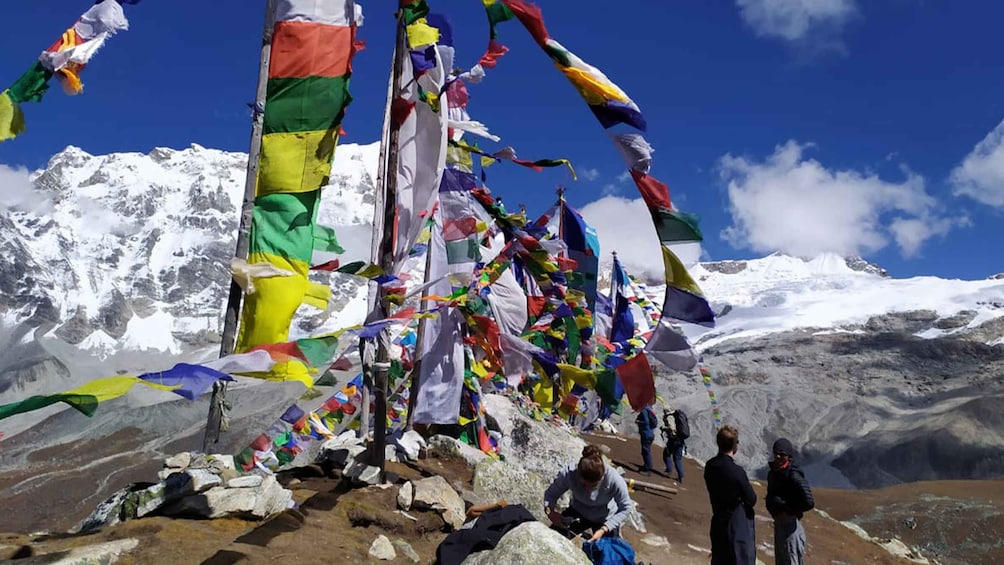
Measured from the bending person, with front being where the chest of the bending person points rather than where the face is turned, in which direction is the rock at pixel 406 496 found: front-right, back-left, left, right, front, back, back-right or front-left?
back-right

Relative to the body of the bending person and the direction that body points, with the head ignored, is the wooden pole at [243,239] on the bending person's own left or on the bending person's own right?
on the bending person's own right

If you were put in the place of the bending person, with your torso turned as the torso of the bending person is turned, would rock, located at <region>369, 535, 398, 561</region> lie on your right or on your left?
on your right

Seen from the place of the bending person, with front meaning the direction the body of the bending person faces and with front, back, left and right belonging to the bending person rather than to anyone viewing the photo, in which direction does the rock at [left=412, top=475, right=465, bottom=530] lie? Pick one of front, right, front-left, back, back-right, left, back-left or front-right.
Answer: back-right

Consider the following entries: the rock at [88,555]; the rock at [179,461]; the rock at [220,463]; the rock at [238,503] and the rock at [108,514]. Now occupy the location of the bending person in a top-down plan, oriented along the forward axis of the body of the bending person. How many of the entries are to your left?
0

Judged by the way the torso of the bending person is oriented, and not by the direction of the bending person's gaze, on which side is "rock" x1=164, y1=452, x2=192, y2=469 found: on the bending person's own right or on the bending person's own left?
on the bending person's own right

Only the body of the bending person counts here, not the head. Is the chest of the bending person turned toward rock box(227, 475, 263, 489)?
no

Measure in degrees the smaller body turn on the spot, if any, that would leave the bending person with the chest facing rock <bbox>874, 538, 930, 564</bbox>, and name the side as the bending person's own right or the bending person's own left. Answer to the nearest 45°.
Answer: approximately 135° to the bending person's own left

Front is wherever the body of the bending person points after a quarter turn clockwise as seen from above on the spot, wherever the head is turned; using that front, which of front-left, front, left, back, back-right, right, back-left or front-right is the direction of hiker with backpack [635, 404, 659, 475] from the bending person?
right

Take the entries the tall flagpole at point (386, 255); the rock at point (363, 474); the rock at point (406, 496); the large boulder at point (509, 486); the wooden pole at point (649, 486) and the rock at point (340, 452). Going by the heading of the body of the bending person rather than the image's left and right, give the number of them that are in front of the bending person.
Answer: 0

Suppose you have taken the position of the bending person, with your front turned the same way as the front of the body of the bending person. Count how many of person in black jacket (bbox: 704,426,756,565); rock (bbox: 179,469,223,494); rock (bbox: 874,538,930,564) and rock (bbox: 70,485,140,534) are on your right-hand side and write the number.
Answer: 2

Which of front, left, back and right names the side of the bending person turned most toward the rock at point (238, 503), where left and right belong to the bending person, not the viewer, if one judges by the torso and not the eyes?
right

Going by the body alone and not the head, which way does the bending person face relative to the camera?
toward the camera

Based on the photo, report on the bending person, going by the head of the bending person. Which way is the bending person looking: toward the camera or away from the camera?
toward the camera

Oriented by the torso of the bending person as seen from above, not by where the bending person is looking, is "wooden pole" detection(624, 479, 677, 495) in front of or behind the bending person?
behind

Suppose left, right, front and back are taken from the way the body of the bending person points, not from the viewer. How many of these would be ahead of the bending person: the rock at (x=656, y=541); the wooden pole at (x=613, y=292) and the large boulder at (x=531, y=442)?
0

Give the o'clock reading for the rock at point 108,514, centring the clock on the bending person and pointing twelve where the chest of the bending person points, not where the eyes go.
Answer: The rock is roughly at 3 o'clock from the bending person.
